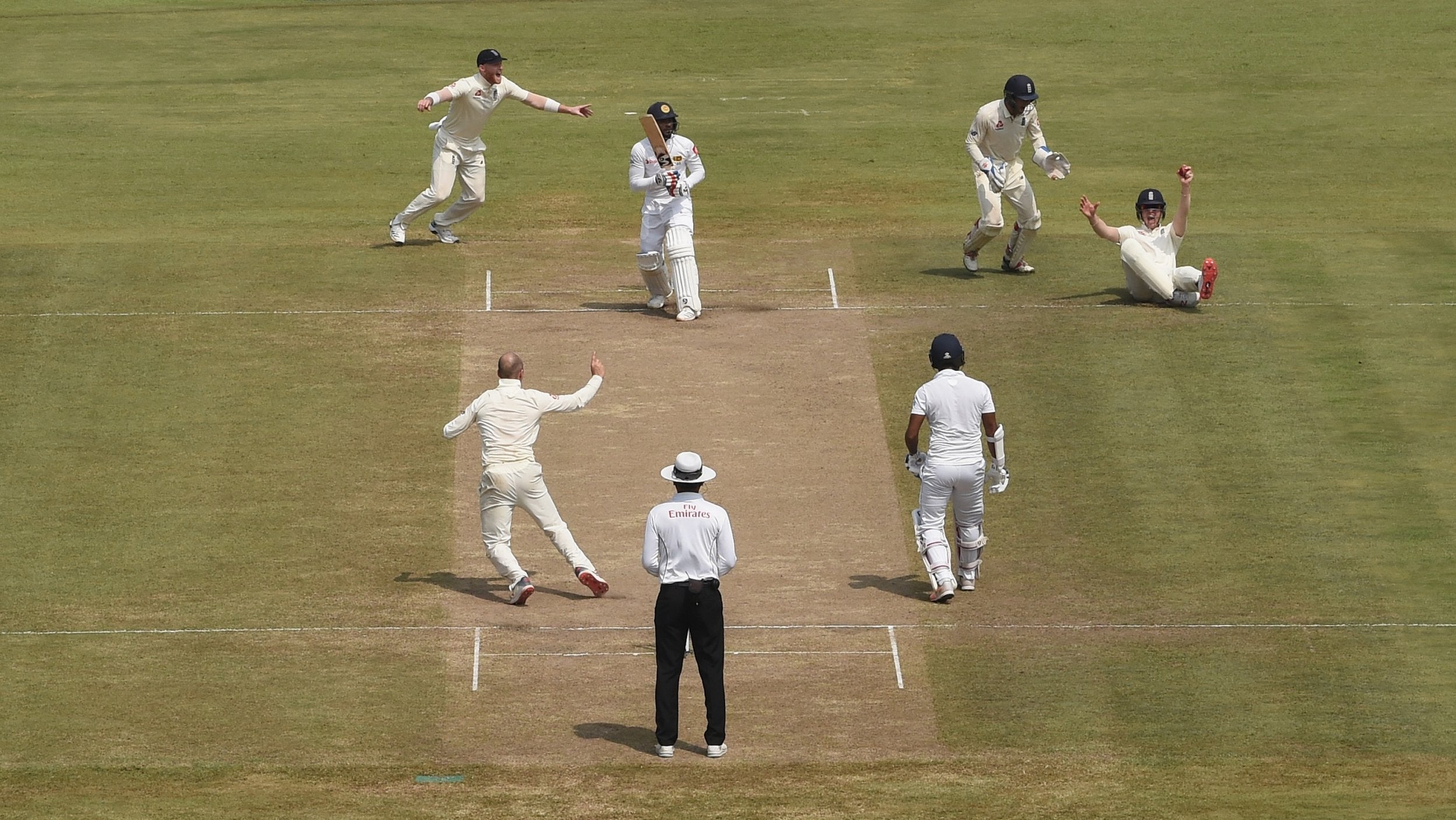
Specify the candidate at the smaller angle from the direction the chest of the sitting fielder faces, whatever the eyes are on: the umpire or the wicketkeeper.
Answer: the umpire

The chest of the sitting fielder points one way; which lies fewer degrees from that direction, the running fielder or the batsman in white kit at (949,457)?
the batsman in white kit

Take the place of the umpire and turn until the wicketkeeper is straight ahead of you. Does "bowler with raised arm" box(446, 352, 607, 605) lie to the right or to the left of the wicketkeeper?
left

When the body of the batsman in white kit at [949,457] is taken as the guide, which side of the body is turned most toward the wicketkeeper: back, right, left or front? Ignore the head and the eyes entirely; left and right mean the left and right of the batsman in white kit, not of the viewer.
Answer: front

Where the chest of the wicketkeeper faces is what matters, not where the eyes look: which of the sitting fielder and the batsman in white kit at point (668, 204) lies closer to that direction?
the sitting fielder

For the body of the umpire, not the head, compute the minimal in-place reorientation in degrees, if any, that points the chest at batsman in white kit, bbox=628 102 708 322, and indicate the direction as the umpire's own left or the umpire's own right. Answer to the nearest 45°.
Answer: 0° — they already face them

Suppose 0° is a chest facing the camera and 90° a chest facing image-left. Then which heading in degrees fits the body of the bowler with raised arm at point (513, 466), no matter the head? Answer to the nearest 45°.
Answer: approximately 180°

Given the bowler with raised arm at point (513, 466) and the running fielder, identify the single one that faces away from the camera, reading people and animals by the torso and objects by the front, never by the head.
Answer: the bowler with raised arm

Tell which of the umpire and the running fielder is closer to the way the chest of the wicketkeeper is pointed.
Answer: the umpire

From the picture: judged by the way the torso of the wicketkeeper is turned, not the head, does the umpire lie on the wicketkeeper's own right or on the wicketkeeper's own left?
on the wicketkeeper's own right

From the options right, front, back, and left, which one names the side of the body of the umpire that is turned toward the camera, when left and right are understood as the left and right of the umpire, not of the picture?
back

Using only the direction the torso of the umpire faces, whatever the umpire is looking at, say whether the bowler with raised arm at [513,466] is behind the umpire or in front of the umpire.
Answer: in front

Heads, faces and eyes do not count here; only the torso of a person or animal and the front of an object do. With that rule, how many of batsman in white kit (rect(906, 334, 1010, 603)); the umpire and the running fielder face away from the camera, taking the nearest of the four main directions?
2

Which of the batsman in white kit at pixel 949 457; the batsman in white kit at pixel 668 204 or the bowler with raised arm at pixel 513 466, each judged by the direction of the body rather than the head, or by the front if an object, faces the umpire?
the batsman in white kit at pixel 668 204

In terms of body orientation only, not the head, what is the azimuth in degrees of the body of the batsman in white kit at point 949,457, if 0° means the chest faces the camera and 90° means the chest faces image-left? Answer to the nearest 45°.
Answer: approximately 180°
